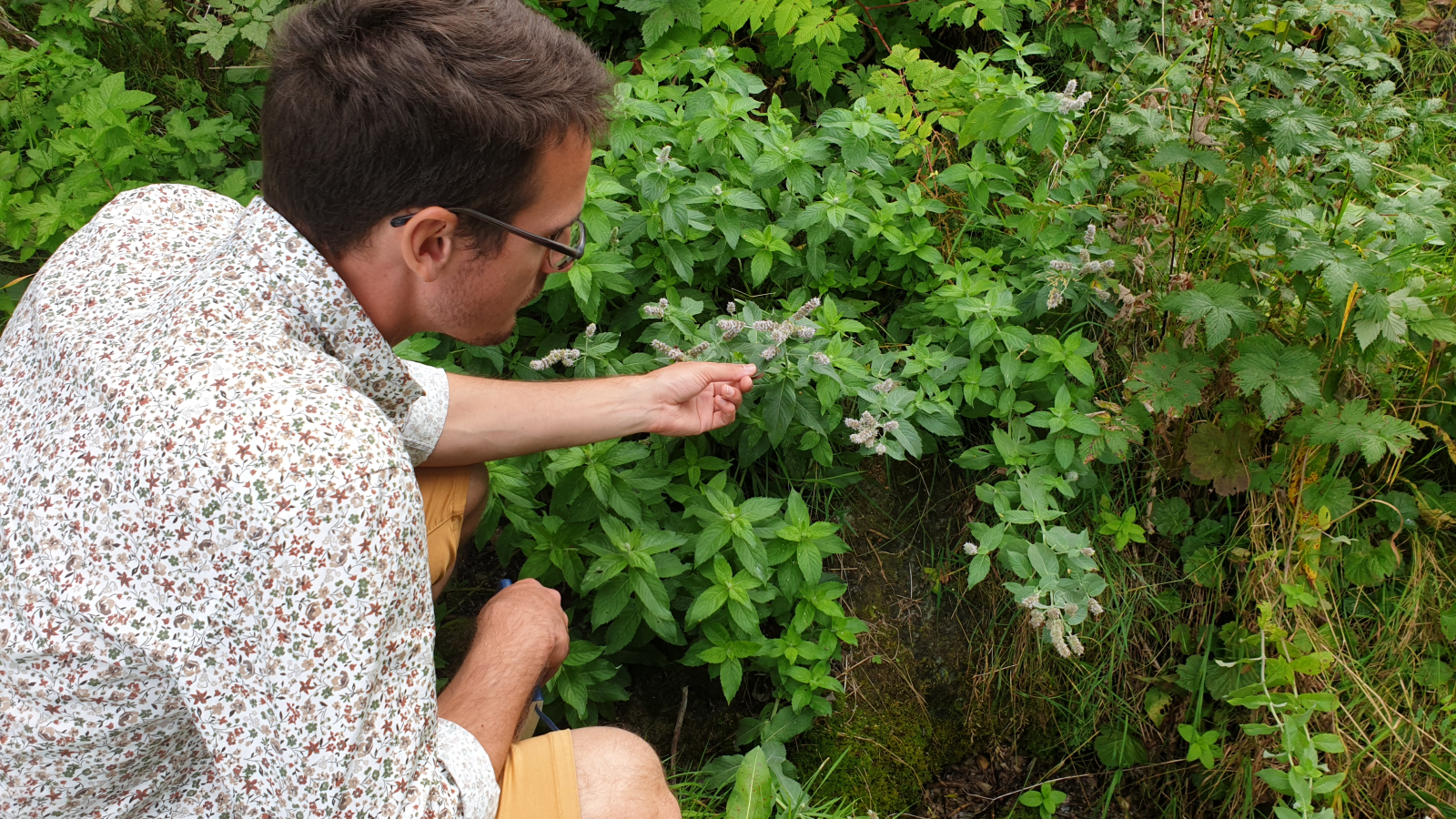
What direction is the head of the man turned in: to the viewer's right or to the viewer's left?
to the viewer's right

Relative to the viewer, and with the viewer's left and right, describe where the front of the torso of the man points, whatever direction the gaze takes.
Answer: facing away from the viewer and to the right of the viewer
